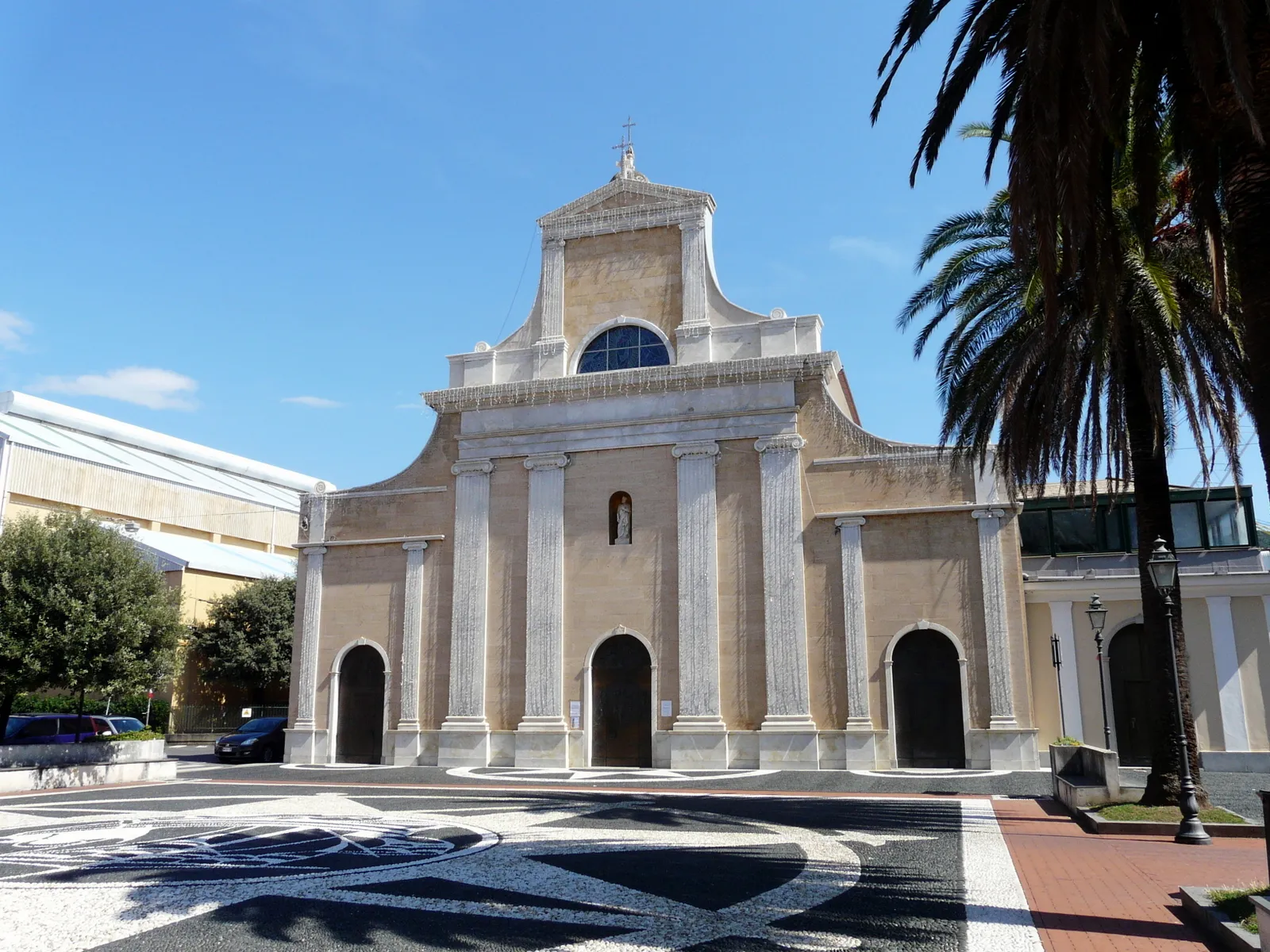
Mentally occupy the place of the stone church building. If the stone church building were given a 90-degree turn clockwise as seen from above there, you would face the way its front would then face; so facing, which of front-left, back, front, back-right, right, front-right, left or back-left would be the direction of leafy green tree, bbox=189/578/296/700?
front-right

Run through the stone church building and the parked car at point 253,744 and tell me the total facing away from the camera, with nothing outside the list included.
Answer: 0

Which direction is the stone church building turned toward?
toward the camera

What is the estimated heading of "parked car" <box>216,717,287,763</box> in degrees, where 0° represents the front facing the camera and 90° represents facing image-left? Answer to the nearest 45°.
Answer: approximately 45°

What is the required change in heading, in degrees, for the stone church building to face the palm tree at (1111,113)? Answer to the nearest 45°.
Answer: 0° — it already faces it

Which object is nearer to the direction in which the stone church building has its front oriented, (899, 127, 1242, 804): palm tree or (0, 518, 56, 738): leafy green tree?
the palm tree

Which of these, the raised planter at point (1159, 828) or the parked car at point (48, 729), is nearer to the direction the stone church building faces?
the raised planter

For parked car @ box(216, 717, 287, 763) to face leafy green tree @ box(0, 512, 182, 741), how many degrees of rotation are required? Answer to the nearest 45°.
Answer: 0° — it already faces it

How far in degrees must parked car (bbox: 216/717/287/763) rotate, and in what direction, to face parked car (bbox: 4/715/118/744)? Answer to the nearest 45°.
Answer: approximately 45° to its right
